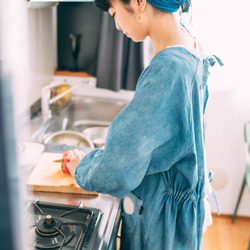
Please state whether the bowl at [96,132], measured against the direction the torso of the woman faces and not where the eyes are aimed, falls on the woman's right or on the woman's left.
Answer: on the woman's right

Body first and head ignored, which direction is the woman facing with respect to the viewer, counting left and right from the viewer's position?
facing to the left of the viewer

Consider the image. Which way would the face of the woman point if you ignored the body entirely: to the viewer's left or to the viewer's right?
to the viewer's left
